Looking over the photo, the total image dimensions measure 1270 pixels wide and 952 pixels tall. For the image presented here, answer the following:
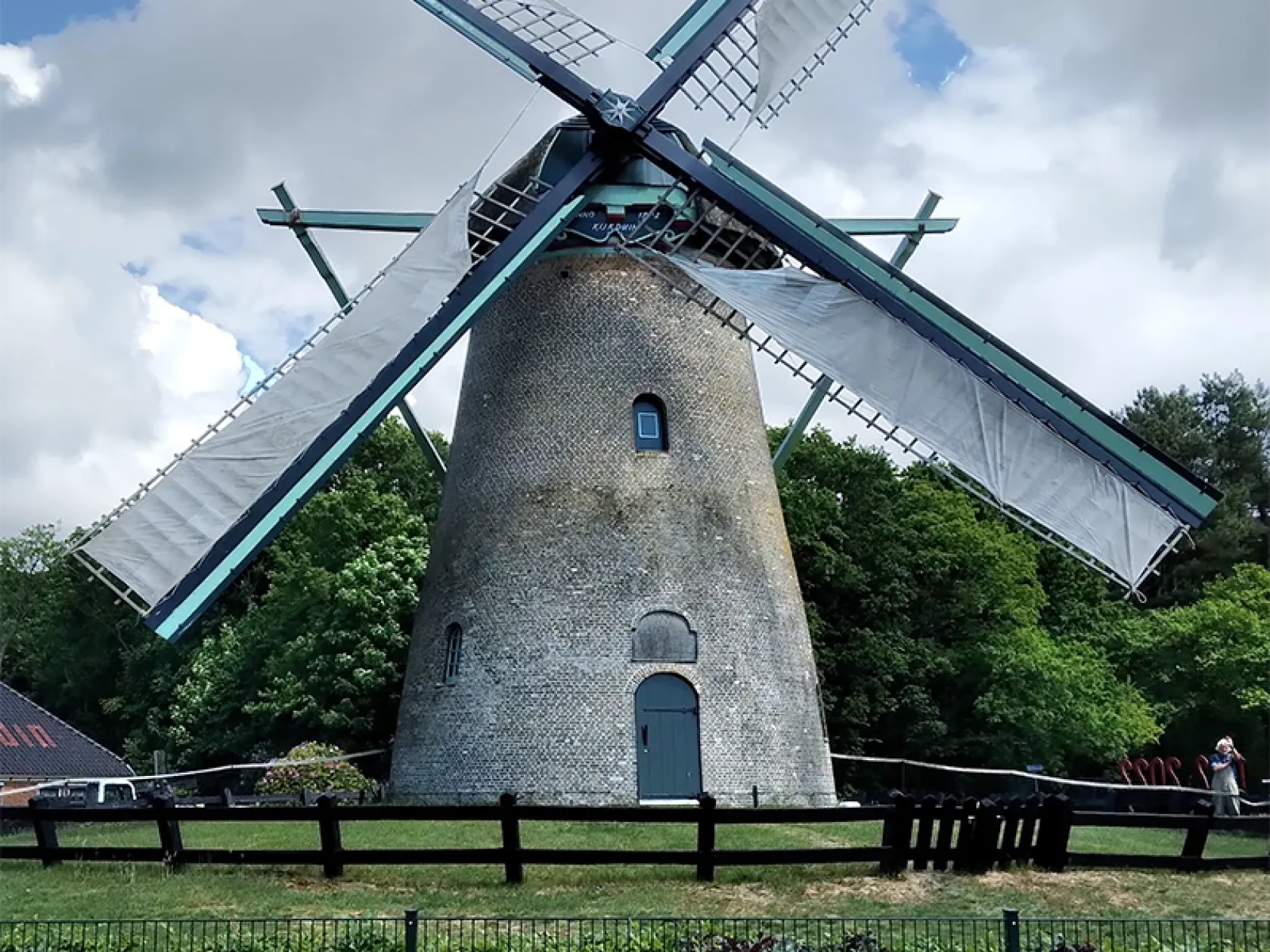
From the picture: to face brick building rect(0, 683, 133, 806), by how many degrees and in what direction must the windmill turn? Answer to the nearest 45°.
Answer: approximately 135° to its right

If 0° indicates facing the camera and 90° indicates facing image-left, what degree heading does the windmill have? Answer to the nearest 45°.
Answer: approximately 0°

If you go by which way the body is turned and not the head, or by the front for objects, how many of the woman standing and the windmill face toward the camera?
2

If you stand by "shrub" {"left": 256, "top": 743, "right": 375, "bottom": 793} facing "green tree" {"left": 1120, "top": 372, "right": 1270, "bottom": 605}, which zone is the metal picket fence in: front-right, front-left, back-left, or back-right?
back-right

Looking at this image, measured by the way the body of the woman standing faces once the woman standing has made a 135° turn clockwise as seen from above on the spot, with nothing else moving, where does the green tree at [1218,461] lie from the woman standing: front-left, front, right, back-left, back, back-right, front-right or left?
front-right

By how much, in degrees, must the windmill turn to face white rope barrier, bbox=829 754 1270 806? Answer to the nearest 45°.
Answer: approximately 90° to its left

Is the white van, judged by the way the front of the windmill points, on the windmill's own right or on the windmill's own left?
on the windmill's own right

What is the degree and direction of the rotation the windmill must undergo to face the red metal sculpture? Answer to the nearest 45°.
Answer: approximately 135° to its left

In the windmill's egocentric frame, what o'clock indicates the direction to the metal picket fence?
The metal picket fence is roughly at 12 o'clock from the windmill.

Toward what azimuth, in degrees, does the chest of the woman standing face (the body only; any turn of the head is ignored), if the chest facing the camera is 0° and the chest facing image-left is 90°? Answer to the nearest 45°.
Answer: approximately 0°

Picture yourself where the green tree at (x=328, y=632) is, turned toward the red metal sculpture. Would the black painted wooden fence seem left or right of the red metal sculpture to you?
right
